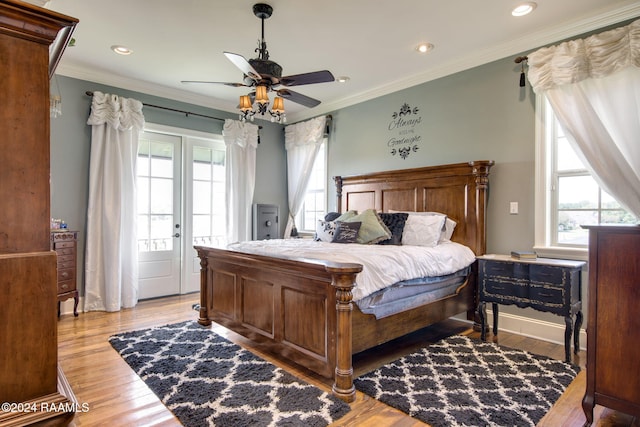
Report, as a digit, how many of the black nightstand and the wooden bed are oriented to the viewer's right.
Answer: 0

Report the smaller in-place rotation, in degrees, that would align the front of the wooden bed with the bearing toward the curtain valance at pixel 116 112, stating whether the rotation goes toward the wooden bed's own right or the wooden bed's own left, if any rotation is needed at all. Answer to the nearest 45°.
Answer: approximately 90° to the wooden bed's own right

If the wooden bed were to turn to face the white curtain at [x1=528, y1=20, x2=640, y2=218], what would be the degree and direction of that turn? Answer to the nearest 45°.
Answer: approximately 135° to its left

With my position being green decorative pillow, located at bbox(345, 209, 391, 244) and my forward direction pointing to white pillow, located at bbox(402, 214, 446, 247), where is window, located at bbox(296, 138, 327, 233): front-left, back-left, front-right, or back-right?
back-left

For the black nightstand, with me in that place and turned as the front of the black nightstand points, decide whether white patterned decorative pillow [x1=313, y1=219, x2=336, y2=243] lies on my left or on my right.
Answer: on my right

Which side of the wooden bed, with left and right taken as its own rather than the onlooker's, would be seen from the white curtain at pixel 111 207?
right

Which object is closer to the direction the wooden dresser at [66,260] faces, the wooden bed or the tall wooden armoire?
the tall wooden armoire

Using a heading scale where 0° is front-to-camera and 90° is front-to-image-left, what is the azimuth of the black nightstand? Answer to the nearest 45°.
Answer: approximately 45°

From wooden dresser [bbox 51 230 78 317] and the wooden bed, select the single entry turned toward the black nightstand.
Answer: the wooden dresser

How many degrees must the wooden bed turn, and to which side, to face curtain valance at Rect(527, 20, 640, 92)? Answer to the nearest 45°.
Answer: approximately 135° to its left
